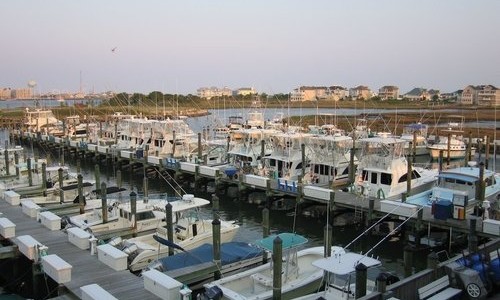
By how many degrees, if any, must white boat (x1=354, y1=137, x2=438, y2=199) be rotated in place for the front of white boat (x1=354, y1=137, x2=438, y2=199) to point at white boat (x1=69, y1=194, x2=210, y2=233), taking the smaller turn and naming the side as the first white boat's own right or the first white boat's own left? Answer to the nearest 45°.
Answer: approximately 180°

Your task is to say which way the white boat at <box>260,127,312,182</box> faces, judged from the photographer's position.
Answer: facing away from the viewer and to the right of the viewer

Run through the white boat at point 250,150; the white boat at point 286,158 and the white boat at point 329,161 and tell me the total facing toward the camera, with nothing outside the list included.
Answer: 0

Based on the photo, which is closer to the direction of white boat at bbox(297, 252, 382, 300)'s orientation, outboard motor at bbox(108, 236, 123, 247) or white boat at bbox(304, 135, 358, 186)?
the outboard motor

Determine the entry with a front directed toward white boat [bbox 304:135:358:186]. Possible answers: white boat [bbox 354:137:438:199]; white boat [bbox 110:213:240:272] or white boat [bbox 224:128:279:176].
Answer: white boat [bbox 110:213:240:272]

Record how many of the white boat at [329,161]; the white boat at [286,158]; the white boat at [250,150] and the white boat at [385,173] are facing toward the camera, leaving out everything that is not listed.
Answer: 0

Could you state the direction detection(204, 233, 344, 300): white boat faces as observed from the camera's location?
facing away from the viewer and to the right of the viewer
